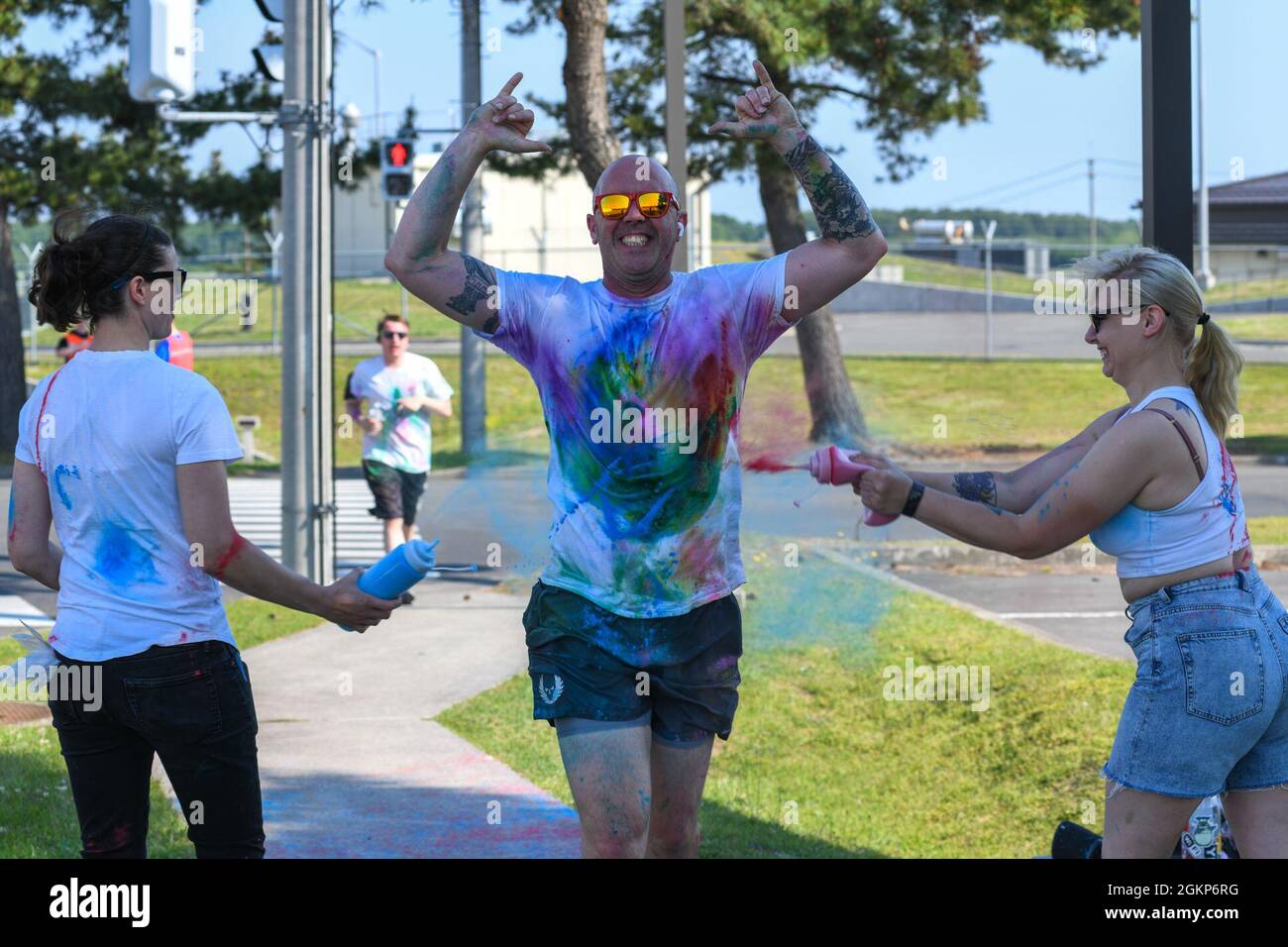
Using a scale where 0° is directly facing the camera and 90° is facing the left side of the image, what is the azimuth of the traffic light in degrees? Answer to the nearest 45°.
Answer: approximately 0°

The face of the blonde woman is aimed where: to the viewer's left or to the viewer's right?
to the viewer's left

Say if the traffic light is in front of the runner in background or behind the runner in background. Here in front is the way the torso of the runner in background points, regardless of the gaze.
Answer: behind

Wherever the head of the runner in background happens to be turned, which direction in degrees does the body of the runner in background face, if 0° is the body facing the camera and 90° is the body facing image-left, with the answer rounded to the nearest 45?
approximately 0°

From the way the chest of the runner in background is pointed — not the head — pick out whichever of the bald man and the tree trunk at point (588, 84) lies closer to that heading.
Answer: the bald man

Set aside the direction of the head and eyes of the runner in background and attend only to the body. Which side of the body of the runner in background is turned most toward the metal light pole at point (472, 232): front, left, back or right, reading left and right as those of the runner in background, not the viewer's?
back

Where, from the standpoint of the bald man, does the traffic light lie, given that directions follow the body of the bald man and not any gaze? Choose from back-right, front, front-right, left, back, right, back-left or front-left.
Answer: back
